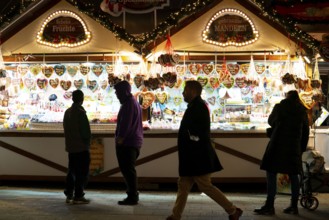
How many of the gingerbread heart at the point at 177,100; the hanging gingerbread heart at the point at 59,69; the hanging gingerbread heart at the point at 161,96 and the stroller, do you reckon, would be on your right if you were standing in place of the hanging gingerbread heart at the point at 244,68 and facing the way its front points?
3

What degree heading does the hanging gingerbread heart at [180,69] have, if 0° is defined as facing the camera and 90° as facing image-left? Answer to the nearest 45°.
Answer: approximately 0°

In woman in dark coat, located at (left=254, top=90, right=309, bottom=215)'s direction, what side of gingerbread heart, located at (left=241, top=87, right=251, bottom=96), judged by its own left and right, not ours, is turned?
front

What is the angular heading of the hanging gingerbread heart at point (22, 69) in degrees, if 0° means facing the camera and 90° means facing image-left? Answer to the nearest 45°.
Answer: approximately 0°

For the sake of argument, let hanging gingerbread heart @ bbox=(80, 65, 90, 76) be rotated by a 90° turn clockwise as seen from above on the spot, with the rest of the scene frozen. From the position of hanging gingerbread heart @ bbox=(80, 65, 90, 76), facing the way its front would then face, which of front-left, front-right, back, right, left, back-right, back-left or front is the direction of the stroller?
back-left
